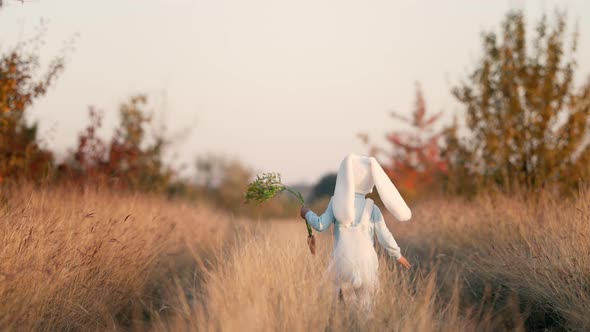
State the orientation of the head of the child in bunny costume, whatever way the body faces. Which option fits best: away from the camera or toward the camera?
away from the camera

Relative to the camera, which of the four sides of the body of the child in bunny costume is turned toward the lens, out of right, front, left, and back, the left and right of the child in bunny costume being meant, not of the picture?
back
